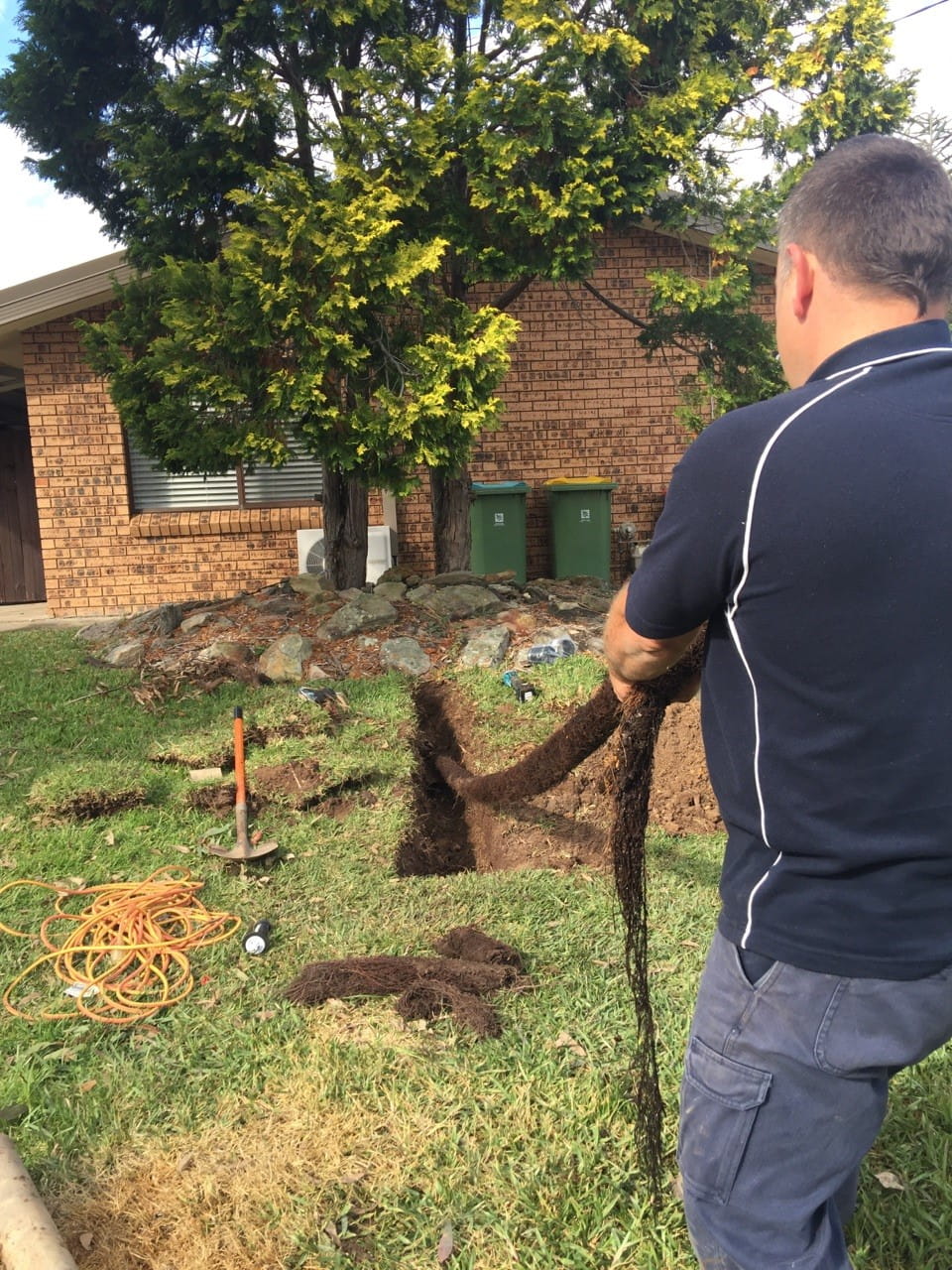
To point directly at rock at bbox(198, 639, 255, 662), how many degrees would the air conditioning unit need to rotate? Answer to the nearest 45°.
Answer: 0° — it already faces it

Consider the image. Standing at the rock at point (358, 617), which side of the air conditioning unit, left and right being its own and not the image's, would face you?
front

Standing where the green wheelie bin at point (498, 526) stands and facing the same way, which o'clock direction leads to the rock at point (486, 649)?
The rock is roughly at 12 o'clock from the green wheelie bin.

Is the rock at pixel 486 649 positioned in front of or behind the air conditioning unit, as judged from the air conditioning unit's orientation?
in front

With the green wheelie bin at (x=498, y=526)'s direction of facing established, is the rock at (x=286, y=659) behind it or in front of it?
in front

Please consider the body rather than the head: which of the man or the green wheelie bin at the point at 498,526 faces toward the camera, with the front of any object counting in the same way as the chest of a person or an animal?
the green wheelie bin

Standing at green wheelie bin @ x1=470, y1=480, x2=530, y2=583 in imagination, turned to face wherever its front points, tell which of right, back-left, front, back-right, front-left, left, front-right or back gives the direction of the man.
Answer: front

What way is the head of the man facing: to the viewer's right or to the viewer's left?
to the viewer's left

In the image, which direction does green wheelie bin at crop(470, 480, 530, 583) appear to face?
toward the camera

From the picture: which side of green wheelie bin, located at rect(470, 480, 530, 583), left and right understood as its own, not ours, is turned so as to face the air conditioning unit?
right

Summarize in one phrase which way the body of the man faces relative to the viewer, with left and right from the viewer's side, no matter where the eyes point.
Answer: facing away from the viewer and to the left of the viewer

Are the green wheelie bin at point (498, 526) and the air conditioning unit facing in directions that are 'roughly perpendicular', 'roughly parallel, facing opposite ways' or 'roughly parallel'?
roughly parallel

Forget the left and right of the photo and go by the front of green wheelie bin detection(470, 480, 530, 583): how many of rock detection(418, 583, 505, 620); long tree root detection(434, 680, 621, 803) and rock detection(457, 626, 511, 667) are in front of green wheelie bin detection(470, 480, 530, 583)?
3

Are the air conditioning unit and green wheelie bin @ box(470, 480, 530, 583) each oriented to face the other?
no

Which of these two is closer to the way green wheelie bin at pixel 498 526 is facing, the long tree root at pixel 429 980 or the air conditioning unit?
the long tree root

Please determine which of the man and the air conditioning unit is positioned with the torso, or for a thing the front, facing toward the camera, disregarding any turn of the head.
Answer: the air conditioning unit

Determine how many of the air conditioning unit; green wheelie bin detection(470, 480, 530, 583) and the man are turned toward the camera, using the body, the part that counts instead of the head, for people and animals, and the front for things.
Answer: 2
